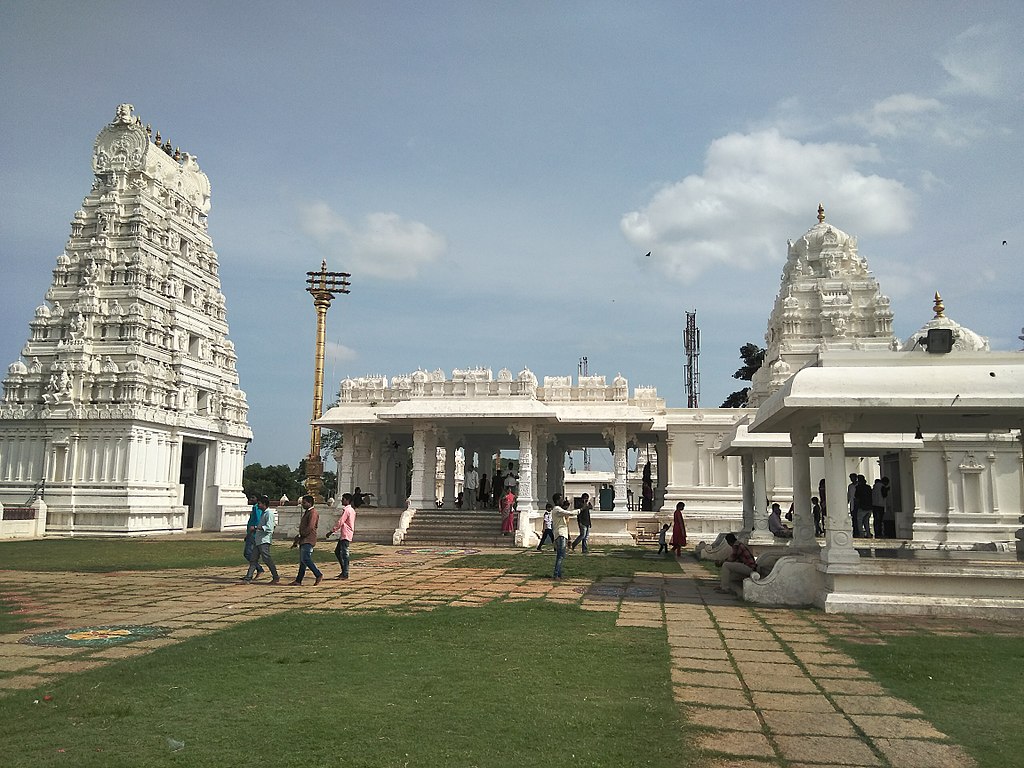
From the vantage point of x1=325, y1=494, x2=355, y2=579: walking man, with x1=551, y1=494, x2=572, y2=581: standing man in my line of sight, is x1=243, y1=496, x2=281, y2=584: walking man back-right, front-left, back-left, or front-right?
back-right

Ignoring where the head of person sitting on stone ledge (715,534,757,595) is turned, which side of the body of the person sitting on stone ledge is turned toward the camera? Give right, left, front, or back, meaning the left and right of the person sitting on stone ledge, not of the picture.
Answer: left

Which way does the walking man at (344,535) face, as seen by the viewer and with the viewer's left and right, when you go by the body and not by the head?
facing to the left of the viewer

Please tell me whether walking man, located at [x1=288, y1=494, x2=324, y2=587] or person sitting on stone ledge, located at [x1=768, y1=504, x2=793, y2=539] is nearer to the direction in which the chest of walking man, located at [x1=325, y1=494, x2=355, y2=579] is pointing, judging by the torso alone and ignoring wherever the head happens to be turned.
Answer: the walking man

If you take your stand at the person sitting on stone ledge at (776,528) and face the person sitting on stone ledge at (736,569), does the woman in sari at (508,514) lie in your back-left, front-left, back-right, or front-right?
back-right

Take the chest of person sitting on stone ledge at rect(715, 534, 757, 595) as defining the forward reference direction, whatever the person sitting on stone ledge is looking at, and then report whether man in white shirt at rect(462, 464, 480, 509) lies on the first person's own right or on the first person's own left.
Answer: on the first person's own right

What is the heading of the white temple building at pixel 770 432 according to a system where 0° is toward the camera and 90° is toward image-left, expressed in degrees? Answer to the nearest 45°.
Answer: approximately 90°

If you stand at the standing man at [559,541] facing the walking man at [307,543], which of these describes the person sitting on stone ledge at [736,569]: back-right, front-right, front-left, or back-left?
back-left

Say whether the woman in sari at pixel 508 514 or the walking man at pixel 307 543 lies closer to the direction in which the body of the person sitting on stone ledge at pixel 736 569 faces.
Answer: the walking man
